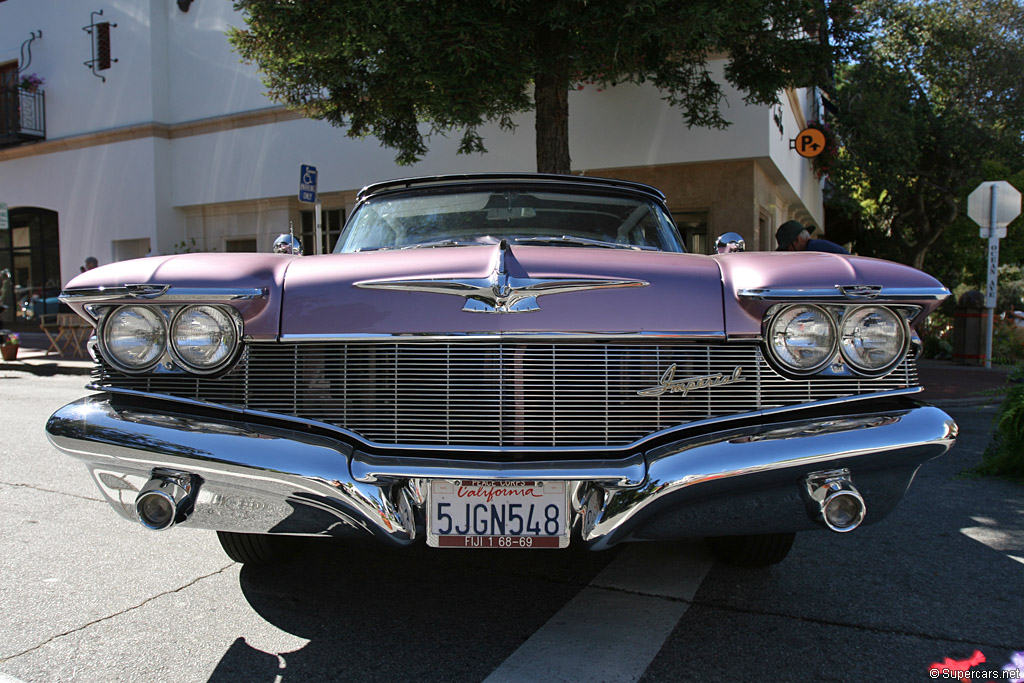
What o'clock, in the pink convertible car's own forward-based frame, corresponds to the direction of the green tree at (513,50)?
The green tree is roughly at 6 o'clock from the pink convertible car.

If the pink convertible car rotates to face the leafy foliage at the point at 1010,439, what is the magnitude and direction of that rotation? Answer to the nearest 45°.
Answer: approximately 135° to its left

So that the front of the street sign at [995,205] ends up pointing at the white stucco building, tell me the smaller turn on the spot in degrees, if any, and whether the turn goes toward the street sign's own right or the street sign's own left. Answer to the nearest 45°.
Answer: approximately 90° to the street sign's own left

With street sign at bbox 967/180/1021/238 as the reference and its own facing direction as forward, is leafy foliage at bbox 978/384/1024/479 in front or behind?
behind

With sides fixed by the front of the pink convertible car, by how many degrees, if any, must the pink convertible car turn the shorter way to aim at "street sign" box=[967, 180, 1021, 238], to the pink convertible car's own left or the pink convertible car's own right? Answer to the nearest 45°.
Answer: approximately 135° to the pink convertible car's own left

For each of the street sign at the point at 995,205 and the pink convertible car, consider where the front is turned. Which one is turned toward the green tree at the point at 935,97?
the street sign

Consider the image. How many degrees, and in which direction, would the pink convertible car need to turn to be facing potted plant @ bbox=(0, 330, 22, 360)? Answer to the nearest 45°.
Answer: approximately 135° to its right

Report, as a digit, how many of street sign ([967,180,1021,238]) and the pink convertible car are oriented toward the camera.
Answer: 1

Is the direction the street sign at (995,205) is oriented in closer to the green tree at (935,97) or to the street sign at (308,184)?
the green tree

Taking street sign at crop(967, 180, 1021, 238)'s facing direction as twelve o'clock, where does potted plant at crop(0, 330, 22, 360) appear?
The potted plant is roughly at 8 o'clock from the street sign.

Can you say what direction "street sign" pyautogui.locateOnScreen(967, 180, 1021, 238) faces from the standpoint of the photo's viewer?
facing away from the viewer
